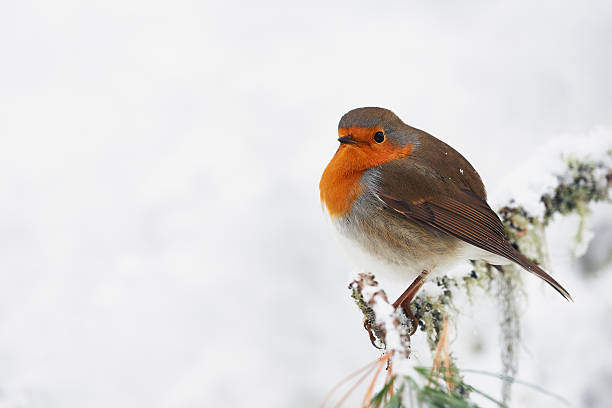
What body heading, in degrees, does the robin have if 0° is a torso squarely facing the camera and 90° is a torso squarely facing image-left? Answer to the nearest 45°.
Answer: approximately 90°
